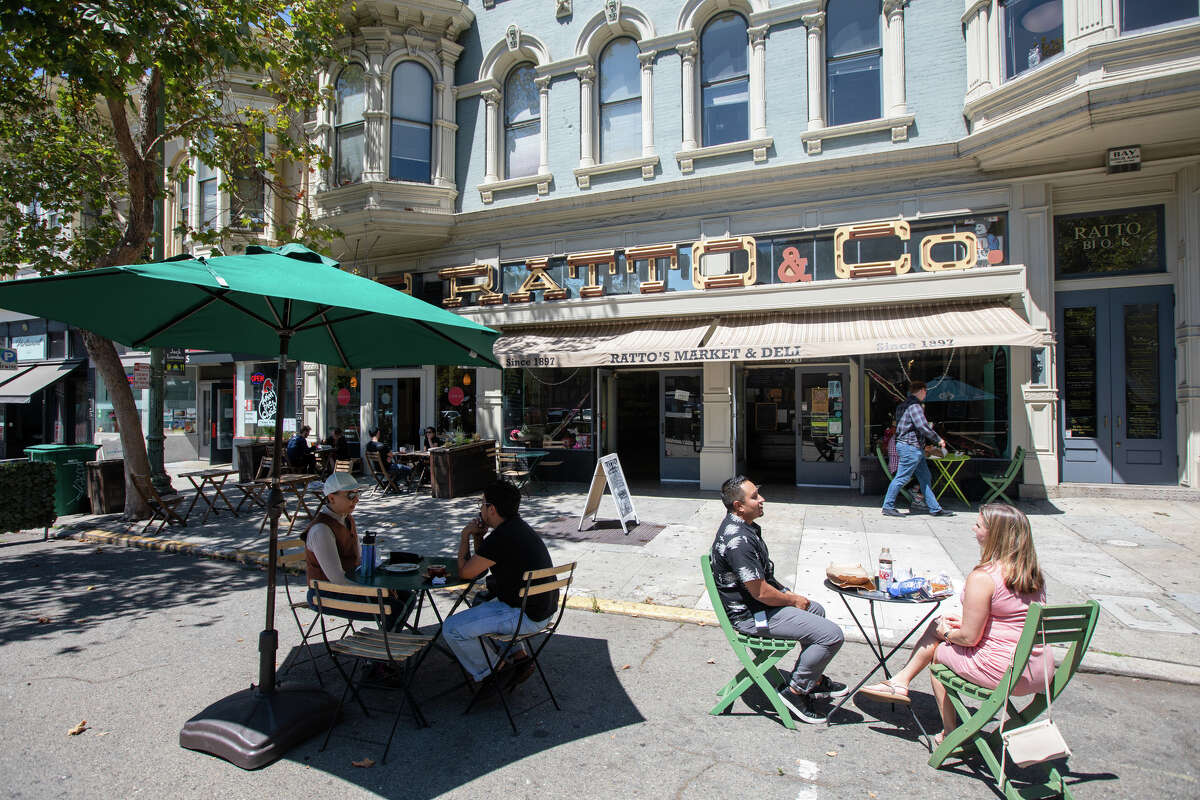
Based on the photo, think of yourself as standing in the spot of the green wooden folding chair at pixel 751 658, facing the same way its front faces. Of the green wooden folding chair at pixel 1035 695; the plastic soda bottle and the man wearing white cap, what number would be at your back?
1

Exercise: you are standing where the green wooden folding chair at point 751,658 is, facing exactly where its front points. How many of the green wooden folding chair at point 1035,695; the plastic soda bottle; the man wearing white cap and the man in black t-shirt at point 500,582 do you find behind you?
2

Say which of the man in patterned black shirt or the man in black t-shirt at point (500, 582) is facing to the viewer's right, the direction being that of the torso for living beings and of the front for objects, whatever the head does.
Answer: the man in patterned black shirt

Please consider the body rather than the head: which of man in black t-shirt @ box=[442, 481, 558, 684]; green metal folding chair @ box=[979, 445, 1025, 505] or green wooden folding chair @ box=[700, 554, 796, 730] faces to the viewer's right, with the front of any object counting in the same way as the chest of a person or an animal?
green wooden folding chair @ box=[700, 554, 796, 730]

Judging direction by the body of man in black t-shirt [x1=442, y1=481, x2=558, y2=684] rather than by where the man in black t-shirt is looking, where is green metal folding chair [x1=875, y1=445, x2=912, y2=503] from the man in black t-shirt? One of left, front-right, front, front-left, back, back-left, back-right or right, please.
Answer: back-right

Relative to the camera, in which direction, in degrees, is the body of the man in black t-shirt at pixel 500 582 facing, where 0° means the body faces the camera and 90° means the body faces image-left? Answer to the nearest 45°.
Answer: approximately 90°

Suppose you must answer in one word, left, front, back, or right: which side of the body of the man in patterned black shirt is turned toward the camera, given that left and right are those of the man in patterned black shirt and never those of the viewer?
right

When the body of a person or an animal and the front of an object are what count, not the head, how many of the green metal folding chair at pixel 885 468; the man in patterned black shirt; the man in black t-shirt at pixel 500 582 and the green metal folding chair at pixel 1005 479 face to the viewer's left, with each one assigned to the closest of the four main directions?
2

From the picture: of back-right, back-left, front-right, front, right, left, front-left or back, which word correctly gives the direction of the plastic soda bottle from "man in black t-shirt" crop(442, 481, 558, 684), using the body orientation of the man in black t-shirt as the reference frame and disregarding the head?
back

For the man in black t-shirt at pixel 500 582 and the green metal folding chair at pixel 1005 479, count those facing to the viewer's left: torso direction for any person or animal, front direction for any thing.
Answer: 2

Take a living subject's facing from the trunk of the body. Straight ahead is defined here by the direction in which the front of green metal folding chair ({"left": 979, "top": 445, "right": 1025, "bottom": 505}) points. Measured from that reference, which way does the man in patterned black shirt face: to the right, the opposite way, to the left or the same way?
the opposite way

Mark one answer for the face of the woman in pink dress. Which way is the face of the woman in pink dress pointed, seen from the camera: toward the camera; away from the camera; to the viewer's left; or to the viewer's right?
to the viewer's left

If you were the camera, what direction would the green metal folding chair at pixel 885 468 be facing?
facing to the right of the viewer

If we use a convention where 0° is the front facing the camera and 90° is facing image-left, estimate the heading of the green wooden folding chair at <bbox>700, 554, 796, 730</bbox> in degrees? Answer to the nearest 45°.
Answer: approximately 270°

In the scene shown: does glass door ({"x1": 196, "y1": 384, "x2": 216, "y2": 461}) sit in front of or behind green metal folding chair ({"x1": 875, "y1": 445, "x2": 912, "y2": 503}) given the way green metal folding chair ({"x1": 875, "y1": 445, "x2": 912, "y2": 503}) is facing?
behind

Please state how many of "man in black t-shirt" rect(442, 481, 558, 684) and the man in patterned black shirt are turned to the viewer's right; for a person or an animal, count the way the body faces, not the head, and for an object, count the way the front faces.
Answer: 1

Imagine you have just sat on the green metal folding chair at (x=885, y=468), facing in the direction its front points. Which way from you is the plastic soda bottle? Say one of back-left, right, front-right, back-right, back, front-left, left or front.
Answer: right

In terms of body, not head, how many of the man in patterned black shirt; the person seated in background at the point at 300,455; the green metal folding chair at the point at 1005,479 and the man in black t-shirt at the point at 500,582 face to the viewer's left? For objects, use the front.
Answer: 2

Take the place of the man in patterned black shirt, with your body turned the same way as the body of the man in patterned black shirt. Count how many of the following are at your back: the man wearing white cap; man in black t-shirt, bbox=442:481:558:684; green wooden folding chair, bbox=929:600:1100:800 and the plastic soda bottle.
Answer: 2
